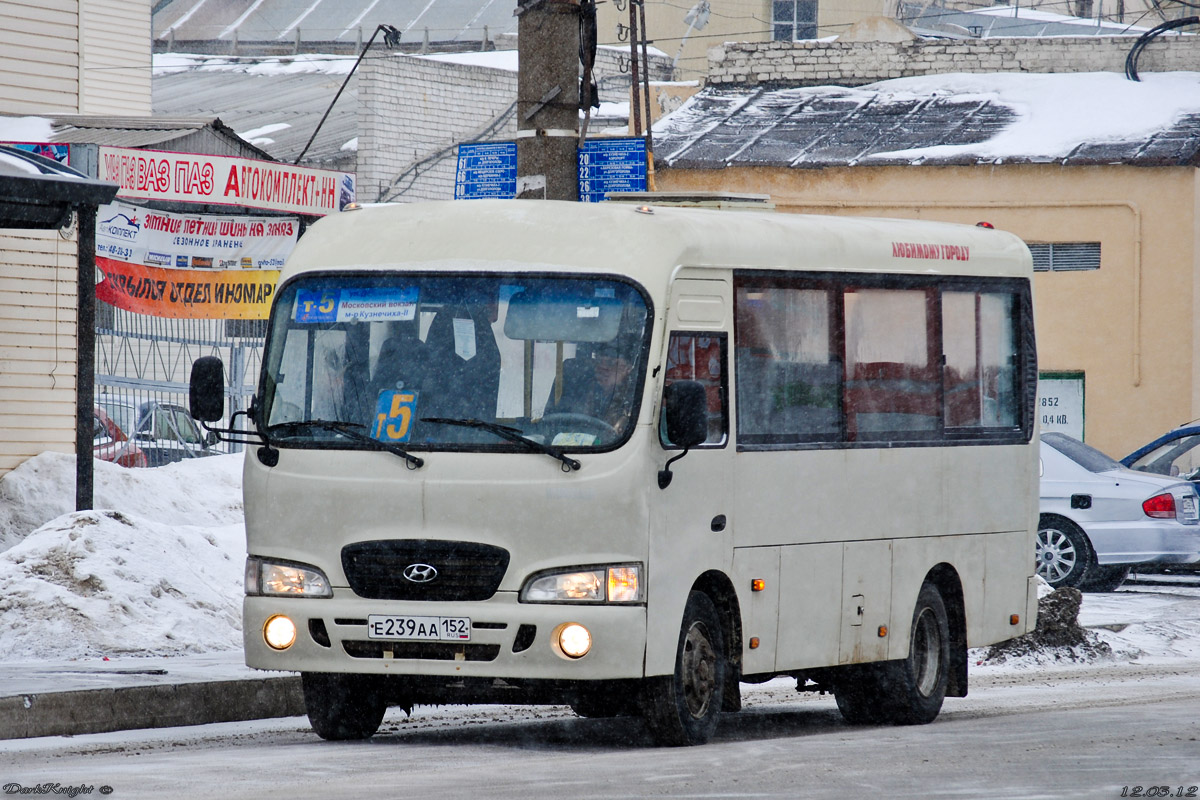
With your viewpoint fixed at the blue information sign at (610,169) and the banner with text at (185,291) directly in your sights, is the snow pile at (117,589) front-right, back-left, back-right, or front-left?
front-left

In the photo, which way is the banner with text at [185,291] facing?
toward the camera

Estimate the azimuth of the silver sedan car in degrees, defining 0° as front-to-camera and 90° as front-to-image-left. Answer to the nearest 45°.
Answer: approximately 90°

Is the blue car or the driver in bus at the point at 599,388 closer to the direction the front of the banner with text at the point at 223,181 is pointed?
the driver in bus

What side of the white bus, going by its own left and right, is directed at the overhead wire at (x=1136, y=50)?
back

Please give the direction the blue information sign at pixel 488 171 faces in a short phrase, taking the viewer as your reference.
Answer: facing the viewer

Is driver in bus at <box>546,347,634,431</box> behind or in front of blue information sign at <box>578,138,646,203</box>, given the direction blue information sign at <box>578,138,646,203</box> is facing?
in front

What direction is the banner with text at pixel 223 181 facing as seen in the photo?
toward the camera

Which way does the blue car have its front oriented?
to the viewer's left

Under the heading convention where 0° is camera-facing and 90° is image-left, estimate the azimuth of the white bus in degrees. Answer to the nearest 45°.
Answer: approximately 45°
